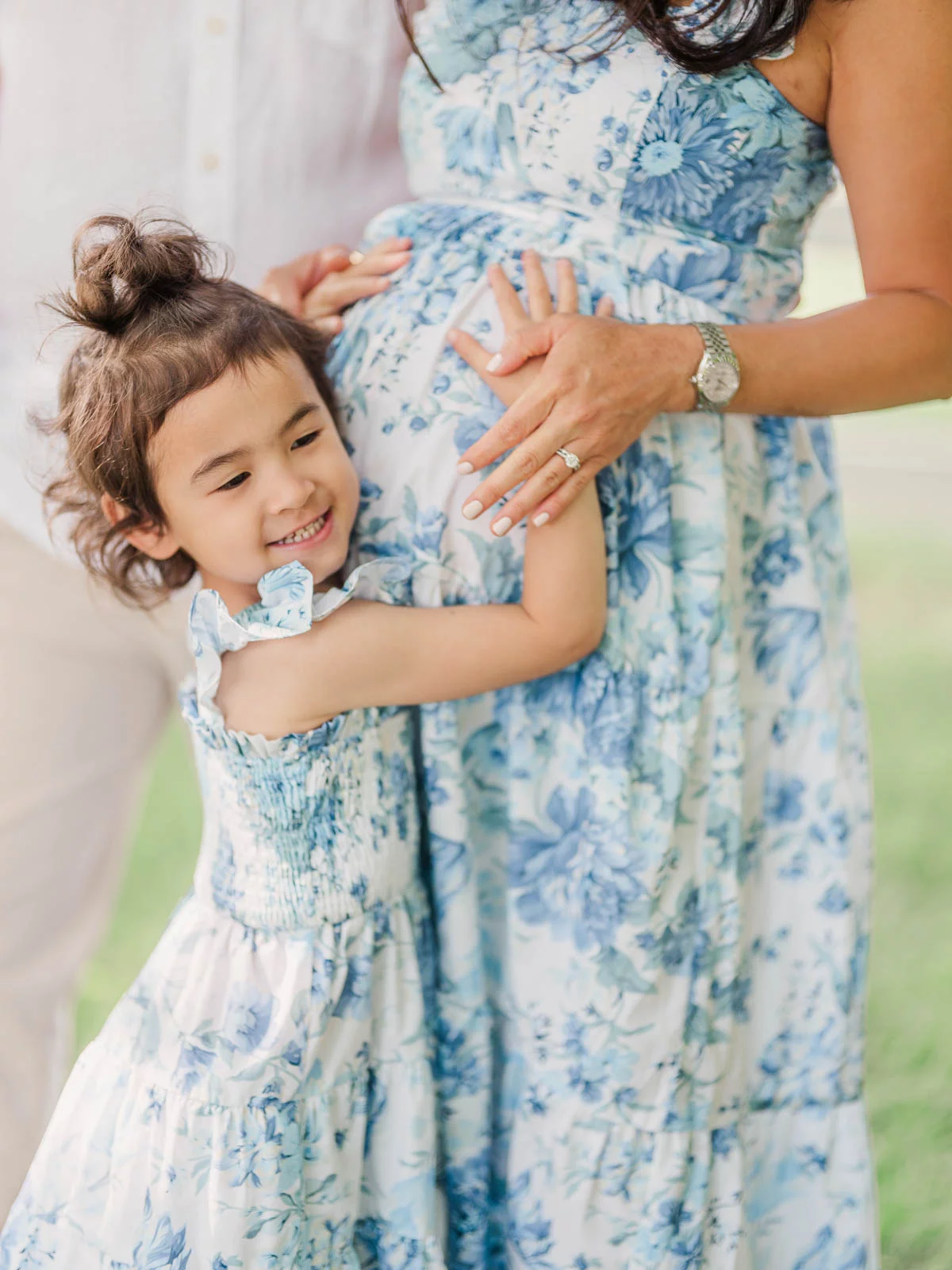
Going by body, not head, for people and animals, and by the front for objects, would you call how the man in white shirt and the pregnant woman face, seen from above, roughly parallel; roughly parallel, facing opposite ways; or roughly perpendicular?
roughly perpendicular

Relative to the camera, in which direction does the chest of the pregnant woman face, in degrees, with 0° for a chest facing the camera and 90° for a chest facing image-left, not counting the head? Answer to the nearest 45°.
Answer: approximately 45°

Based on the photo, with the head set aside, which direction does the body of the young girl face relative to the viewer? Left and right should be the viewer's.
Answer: facing to the right of the viewer

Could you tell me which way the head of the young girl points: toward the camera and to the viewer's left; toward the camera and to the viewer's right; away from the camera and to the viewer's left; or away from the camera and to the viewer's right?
toward the camera and to the viewer's right

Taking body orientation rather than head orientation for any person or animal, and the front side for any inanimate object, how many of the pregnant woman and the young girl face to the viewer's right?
1
